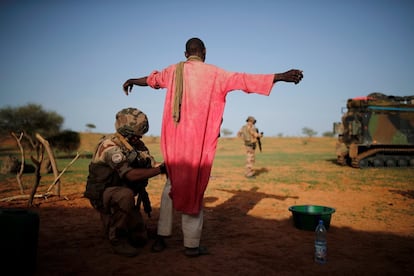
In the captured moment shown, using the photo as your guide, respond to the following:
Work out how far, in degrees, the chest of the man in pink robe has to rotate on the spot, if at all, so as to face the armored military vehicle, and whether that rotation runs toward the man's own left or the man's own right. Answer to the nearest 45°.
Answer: approximately 45° to the man's own right

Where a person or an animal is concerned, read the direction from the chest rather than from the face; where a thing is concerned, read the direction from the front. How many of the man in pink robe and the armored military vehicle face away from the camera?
1

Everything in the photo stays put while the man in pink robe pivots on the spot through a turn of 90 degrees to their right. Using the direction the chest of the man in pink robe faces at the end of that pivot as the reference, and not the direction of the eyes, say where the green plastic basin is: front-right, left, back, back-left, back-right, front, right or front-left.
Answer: front-left

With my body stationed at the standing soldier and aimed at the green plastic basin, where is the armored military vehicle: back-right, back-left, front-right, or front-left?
back-left

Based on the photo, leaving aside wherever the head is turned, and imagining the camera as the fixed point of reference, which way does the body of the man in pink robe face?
away from the camera

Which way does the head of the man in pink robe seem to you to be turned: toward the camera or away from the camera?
away from the camera
